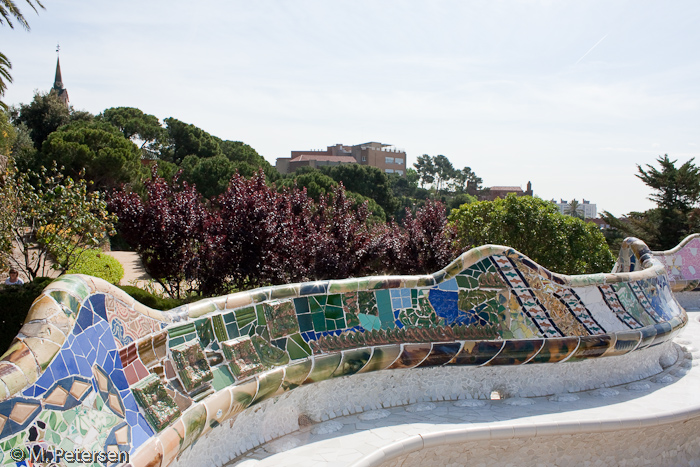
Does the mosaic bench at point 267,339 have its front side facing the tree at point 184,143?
no

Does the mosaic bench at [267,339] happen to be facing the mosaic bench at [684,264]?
no

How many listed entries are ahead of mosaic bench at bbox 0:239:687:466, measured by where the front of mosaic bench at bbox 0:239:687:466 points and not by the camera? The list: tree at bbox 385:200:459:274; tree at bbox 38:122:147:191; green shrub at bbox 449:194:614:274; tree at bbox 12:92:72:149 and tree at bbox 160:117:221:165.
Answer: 0

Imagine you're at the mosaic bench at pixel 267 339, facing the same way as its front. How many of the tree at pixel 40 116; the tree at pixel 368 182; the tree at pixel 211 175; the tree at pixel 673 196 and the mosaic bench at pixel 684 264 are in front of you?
0

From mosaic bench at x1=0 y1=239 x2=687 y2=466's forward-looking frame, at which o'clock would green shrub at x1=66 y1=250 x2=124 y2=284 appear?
The green shrub is roughly at 5 o'clock from the mosaic bench.

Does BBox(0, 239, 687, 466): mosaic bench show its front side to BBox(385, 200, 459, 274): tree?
no

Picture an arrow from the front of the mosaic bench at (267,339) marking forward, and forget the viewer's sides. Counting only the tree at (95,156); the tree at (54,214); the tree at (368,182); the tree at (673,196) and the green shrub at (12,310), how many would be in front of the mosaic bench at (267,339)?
0

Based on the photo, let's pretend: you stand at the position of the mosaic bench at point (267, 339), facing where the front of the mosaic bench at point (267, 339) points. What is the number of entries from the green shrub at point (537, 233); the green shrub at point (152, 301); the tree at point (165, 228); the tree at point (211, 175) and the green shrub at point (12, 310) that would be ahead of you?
0

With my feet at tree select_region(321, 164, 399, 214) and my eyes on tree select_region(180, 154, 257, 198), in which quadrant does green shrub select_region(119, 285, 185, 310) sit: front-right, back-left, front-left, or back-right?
front-left

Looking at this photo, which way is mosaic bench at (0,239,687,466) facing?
toward the camera

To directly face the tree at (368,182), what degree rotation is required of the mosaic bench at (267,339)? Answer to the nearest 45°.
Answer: approximately 180°

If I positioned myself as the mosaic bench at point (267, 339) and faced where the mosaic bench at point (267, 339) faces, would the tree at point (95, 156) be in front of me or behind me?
behind

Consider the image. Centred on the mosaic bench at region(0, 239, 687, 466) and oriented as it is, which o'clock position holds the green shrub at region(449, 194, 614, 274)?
The green shrub is roughly at 7 o'clock from the mosaic bench.

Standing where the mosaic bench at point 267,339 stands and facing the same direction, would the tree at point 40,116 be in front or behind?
behind

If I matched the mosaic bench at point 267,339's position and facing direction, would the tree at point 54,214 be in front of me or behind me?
behind

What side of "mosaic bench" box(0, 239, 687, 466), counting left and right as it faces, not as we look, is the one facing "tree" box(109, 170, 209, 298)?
back
